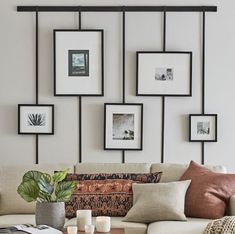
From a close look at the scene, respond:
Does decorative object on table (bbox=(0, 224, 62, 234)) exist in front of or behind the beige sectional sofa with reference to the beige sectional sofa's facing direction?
in front

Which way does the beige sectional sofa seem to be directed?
toward the camera

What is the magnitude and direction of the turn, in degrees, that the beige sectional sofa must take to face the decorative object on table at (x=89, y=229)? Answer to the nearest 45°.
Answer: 0° — it already faces it

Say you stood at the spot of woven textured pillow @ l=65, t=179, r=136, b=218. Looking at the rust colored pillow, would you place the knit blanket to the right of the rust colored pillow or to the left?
right

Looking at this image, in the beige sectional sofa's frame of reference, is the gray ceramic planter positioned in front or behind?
in front
